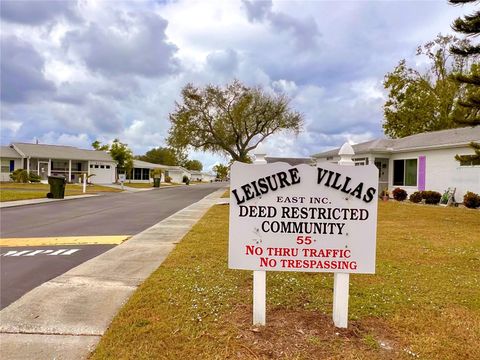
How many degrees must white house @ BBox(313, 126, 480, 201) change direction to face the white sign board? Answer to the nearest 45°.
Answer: approximately 45° to its left

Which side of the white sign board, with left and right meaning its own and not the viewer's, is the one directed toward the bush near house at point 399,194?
back

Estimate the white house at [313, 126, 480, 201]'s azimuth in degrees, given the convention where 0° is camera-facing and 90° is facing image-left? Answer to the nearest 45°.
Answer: approximately 45°

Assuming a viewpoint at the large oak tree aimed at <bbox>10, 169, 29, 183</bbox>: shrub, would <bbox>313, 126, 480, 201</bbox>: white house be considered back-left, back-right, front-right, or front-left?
back-left

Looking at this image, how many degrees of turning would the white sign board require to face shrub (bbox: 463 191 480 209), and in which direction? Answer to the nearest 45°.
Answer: approximately 135° to its left

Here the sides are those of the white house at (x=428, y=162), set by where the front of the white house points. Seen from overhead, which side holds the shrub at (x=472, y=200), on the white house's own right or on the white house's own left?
on the white house's own left

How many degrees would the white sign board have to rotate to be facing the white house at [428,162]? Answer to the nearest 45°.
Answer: approximately 180°

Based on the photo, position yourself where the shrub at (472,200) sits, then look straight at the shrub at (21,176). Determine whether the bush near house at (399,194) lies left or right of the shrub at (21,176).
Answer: right

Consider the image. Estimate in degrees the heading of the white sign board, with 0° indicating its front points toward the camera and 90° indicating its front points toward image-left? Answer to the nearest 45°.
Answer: approximately 0°
